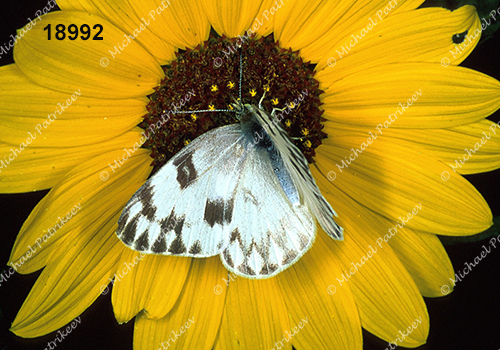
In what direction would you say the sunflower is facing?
toward the camera

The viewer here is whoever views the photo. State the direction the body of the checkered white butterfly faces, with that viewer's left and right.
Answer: facing away from the viewer and to the left of the viewer
